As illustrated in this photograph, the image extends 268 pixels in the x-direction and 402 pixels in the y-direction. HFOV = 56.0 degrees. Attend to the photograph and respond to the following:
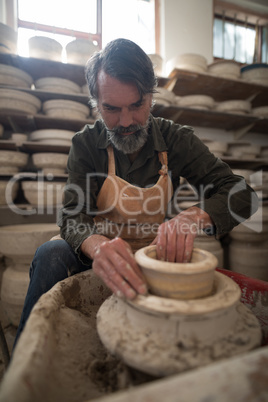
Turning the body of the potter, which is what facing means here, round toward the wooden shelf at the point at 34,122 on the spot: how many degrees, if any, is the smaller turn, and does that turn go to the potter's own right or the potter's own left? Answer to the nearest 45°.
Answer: approximately 135° to the potter's own right

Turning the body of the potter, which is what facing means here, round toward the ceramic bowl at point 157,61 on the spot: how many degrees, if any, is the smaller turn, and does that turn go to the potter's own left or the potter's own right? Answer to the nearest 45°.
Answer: approximately 180°

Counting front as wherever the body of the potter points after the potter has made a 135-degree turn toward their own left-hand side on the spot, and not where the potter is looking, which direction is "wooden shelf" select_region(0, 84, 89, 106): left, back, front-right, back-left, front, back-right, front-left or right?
left

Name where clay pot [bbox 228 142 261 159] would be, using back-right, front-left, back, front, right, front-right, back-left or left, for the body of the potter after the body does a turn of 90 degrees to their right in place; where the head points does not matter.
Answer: back-right

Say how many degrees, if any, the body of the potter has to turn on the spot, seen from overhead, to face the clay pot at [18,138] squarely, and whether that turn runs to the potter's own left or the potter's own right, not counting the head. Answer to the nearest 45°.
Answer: approximately 135° to the potter's own right

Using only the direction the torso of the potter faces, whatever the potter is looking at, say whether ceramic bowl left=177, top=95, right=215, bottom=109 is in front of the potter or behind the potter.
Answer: behind

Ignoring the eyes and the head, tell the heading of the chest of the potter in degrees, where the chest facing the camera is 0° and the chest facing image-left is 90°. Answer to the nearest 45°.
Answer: approximately 0°

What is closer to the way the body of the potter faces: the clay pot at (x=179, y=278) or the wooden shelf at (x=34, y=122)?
the clay pot

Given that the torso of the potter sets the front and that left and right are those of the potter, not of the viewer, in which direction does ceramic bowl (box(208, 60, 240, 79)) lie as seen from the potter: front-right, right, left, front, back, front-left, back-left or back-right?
back-left

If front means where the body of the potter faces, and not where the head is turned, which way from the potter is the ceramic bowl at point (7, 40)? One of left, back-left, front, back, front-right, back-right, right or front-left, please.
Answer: back-right
